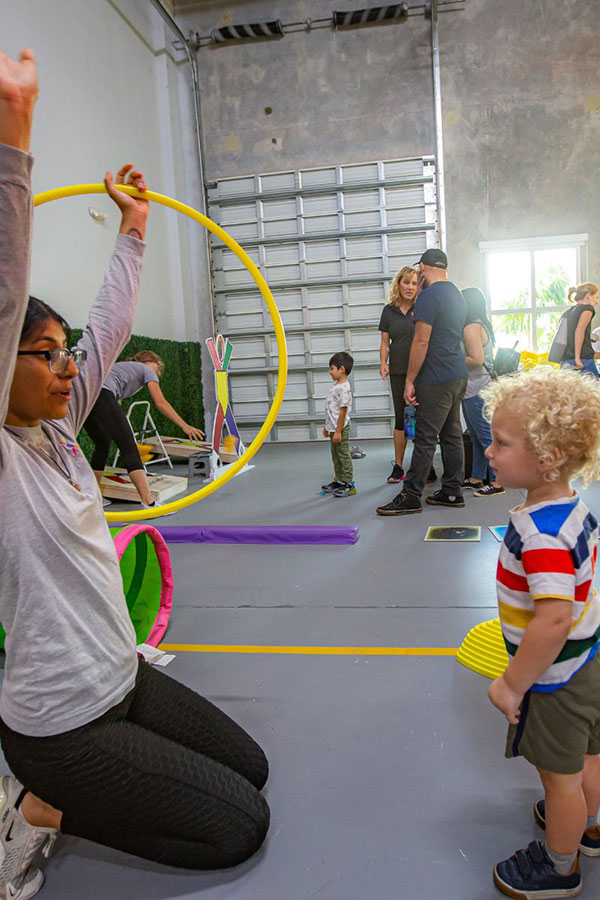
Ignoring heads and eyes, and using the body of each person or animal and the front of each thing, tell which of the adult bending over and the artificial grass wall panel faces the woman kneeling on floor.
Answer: the artificial grass wall panel

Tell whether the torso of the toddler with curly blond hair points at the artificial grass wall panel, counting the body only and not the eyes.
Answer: no

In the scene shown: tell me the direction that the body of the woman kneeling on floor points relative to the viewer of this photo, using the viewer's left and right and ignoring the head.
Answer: facing to the right of the viewer

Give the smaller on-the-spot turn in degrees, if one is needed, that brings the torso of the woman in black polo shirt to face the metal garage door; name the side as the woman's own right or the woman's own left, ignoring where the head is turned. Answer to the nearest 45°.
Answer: approximately 135° to the woman's own left

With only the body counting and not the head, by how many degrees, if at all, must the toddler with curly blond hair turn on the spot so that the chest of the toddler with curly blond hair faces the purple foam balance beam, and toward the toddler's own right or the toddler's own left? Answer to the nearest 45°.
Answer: approximately 45° to the toddler's own right

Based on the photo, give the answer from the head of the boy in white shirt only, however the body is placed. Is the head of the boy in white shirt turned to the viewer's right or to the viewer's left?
to the viewer's left

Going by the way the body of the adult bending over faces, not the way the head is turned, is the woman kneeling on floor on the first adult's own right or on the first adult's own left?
on the first adult's own right

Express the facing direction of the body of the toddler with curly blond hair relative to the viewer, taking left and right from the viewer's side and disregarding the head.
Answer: facing to the left of the viewer

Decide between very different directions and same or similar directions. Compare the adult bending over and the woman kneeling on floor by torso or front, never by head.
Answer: same or similar directions

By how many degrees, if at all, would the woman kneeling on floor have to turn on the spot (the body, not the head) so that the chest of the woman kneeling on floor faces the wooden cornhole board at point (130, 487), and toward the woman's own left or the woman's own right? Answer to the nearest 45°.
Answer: approximately 90° to the woman's own left

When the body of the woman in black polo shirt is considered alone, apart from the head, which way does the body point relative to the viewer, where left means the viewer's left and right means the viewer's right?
facing the viewer and to the right of the viewer

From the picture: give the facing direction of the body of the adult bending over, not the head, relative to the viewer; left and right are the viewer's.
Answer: facing to the right of the viewer

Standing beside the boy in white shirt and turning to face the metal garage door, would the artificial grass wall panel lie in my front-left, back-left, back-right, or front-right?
front-left

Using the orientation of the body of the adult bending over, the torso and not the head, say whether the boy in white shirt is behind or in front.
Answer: in front

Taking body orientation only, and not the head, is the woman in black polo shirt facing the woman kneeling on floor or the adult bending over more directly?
the woman kneeling on floor

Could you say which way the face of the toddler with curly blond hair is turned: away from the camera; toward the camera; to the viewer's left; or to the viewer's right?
to the viewer's left
